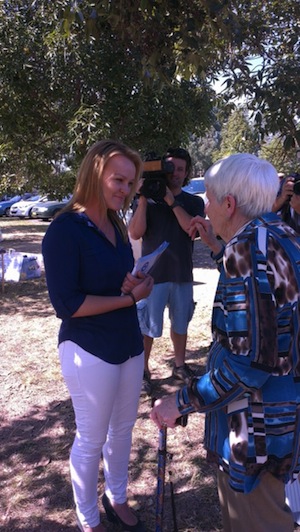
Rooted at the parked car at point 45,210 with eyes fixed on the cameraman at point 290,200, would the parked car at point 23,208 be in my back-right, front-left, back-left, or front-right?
back-right

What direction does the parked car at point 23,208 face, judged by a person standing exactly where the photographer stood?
facing the viewer and to the left of the viewer

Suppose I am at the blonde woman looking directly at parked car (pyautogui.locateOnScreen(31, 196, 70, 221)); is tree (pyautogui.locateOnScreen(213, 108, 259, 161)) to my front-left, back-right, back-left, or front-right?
front-right

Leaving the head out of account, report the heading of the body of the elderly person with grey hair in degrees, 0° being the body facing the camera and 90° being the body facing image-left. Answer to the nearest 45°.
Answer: approximately 135°

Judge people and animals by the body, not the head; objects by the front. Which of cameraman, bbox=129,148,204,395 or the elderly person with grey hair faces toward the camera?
the cameraman

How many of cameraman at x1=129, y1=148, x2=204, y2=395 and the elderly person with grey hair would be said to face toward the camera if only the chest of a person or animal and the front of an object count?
1

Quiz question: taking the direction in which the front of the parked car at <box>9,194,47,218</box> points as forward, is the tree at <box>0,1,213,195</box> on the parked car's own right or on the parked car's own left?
on the parked car's own left

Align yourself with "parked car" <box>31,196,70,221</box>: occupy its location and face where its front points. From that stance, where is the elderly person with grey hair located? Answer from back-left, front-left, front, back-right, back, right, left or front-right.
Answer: front-left

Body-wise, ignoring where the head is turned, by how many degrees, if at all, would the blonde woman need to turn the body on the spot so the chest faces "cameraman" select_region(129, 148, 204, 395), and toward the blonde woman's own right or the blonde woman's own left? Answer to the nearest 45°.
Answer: approximately 135° to the blonde woman's own left

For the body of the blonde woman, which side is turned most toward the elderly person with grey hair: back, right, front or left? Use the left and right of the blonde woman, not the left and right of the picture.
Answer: front

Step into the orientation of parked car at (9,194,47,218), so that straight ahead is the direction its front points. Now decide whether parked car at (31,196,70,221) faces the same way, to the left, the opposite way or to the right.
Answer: the same way

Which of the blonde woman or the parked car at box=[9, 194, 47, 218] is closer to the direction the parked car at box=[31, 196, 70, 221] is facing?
the blonde woman

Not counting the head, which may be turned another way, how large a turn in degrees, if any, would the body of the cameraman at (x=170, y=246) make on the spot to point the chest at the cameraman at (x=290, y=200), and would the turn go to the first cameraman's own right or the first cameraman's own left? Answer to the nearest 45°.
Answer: approximately 45° to the first cameraman's own left

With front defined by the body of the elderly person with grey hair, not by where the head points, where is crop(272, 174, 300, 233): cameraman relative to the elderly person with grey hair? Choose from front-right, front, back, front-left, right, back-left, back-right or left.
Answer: front-right

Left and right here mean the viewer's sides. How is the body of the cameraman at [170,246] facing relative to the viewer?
facing the viewer
